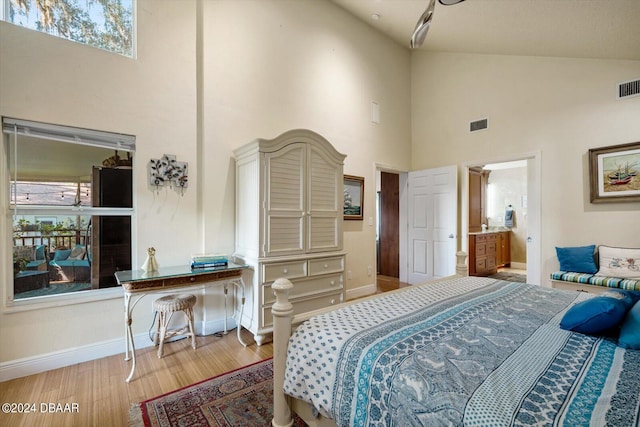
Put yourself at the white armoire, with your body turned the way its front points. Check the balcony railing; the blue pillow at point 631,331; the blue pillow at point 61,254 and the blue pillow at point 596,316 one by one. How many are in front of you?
2

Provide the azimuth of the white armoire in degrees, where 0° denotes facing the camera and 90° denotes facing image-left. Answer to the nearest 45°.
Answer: approximately 315°

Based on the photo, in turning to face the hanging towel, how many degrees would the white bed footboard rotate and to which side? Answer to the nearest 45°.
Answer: approximately 90° to its right

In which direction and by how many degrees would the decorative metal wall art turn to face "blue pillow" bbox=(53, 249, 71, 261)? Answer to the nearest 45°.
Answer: approximately 180°

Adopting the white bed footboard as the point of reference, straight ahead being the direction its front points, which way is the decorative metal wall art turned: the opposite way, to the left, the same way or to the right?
the opposite way

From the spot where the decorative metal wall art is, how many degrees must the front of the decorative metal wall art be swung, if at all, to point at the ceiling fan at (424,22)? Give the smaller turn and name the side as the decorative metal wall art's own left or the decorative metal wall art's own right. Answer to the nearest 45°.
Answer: approximately 45° to the decorative metal wall art's own left

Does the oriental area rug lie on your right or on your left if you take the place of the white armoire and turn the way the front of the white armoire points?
on your right

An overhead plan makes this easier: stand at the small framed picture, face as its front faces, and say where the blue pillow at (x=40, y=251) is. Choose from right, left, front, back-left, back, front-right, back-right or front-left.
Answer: right

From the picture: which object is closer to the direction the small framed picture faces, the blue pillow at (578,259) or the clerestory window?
the blue pillow
